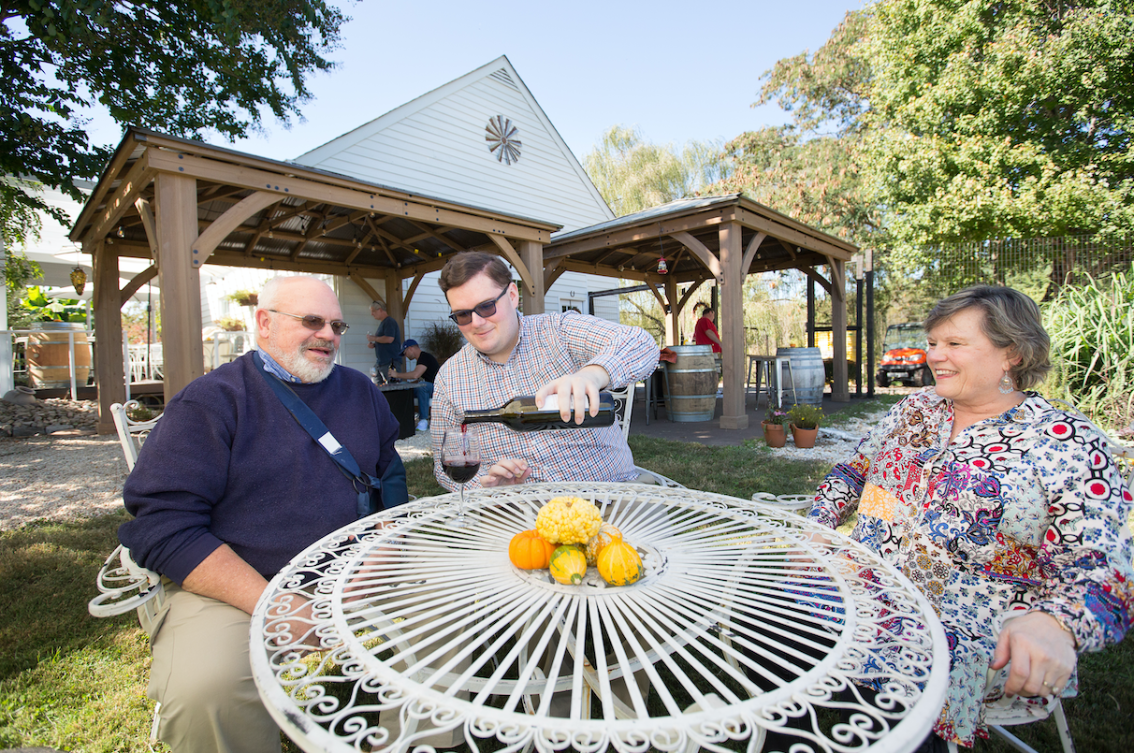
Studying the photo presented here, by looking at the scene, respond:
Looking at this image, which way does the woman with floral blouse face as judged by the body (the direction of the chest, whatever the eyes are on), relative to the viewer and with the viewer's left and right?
facing the viewer and to the left of the viewer

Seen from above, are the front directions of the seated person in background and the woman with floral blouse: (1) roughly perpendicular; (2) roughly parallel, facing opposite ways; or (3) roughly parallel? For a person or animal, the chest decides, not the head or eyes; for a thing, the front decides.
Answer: roughly parallel

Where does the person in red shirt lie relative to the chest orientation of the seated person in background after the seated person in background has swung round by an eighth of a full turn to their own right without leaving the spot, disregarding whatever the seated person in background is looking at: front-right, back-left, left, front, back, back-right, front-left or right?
back-right

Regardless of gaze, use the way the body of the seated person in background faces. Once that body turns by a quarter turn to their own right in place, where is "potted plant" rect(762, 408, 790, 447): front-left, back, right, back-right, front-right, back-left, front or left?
back-right

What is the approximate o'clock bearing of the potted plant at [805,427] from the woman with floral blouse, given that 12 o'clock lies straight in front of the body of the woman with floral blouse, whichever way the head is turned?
The potted plant is roughly at 4 o'clock from the woman with floral blouse.

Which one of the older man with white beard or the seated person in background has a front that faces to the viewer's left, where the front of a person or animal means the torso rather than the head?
the seated person in background

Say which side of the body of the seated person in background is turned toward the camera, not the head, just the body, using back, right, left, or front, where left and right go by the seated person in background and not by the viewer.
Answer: left

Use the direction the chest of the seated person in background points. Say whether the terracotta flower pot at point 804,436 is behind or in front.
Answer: behind

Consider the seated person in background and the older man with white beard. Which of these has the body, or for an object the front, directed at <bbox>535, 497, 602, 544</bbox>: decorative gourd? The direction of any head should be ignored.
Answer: the older man with white beard

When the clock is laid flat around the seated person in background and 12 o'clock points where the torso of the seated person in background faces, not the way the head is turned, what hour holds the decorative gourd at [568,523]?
The decorative gourd is roughly at 9 o'clock from the seated person in background.

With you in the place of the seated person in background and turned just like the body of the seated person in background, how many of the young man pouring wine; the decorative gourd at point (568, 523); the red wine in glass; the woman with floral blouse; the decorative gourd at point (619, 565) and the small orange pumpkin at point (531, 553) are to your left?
6

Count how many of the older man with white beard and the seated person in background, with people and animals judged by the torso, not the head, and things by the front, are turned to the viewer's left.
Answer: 1

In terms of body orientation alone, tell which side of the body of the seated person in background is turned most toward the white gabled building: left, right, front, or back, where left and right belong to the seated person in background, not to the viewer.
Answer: right

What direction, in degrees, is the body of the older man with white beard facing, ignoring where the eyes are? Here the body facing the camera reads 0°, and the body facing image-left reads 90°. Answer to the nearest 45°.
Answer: approximately 315°

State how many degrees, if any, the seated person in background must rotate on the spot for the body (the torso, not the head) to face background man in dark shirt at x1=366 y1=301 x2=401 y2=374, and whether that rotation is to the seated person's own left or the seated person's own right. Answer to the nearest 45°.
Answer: approximately 45° to the seated person's own right

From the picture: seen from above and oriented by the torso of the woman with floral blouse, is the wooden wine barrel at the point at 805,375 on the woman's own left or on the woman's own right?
on the woman's own right
